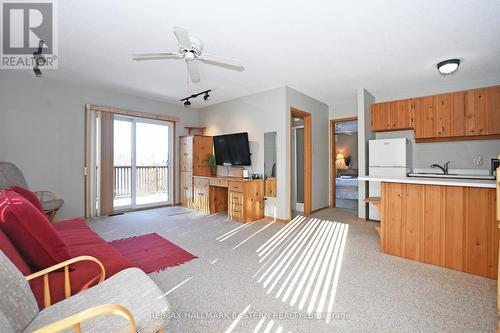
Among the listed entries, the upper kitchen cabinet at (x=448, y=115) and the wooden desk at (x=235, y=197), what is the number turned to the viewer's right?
0

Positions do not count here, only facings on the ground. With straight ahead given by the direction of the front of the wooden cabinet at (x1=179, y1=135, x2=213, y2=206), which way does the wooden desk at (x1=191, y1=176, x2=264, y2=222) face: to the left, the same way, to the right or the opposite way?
the same way

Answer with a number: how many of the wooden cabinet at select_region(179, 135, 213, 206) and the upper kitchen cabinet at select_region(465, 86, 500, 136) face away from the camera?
0

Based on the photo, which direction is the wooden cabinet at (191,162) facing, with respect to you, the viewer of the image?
facing the viewer and to the left of the viewer

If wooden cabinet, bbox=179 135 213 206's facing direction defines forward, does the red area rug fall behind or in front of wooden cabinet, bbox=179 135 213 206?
in front

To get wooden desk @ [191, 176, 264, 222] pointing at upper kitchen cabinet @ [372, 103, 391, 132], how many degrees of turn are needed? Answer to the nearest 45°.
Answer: approximately 135° to its left

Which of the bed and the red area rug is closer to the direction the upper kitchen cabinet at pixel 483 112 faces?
the red area rug

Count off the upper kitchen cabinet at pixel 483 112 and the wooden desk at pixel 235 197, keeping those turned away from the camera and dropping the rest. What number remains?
0

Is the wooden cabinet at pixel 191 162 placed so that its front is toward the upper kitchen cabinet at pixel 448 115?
no

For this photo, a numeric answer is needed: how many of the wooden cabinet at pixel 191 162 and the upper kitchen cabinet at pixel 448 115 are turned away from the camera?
0

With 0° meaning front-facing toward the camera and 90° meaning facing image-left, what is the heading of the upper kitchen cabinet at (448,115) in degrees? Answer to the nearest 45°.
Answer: approximately 45°

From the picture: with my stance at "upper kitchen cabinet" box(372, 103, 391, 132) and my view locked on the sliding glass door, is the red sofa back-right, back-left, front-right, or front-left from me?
front-left

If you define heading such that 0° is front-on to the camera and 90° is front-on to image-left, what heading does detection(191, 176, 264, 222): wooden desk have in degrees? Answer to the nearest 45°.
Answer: approximately 45°

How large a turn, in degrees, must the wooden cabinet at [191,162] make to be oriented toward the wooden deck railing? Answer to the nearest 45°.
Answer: approximately 45° to its right

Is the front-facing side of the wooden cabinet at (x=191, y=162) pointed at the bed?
no
